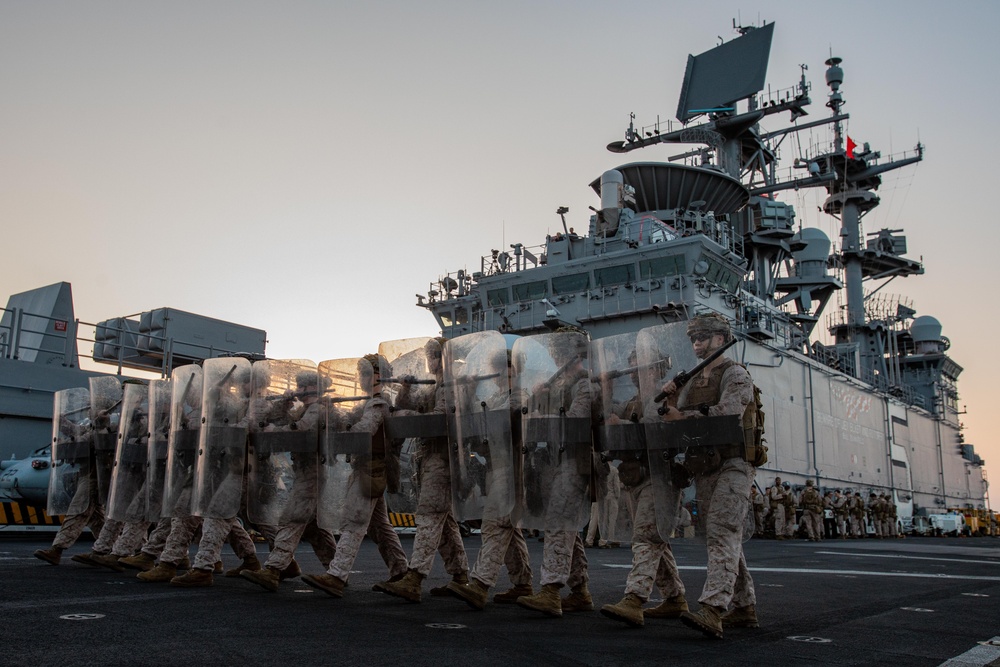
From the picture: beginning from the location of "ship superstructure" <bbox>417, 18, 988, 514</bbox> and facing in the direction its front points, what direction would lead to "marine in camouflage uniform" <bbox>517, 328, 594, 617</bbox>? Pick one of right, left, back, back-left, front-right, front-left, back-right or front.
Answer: front-left

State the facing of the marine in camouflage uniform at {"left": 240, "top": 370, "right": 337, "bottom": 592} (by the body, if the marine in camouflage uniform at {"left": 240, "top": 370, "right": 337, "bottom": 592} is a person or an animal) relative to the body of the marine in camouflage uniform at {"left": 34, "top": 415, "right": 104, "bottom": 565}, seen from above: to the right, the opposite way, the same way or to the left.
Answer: the same way

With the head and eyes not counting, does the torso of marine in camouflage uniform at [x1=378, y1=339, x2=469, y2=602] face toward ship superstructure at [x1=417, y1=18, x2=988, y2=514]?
no
